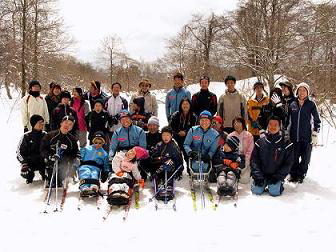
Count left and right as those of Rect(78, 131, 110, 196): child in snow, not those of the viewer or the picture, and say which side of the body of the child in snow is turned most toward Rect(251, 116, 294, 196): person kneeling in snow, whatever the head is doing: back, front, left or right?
left

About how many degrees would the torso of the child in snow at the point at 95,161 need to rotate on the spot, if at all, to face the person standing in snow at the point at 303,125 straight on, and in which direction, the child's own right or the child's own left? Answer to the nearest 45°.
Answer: approximately 90° to the child's own left

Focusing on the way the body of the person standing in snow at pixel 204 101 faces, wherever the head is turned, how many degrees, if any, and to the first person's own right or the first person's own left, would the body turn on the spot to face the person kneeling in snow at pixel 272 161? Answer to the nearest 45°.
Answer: approximately 45° to the first person's own left

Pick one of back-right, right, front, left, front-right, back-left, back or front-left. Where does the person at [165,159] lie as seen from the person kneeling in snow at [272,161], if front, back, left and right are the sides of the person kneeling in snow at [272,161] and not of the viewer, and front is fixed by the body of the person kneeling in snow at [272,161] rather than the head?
right

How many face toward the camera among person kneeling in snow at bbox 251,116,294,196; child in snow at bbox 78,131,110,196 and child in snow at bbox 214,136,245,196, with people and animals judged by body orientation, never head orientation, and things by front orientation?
3

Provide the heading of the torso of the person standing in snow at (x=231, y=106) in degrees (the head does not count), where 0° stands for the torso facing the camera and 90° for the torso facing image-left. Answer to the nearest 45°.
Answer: approximately 0°

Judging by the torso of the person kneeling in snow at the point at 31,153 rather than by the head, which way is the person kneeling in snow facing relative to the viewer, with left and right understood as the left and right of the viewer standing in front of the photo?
facing the viewer and to the right of the viewer

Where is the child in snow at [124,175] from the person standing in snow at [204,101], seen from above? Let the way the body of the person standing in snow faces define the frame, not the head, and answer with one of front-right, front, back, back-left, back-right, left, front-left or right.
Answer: front-right

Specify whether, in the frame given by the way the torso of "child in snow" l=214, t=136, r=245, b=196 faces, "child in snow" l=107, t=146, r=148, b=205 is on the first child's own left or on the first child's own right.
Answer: on the first child's own right
